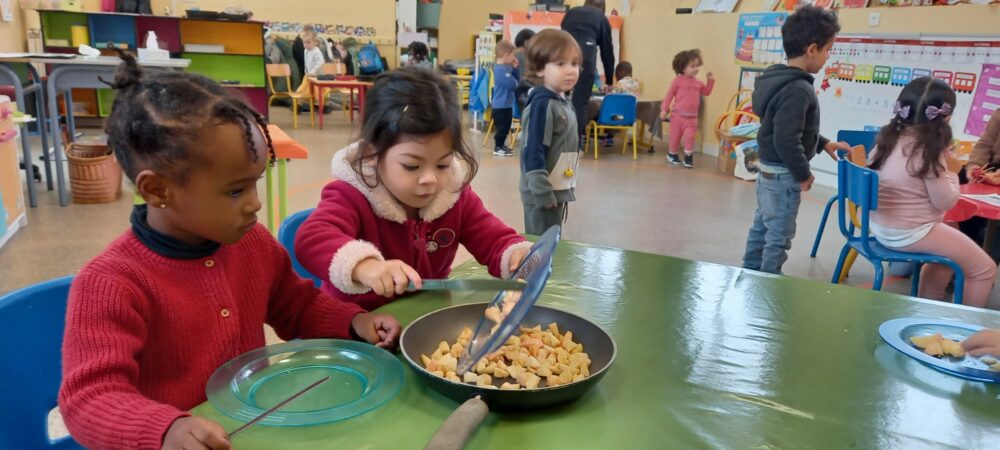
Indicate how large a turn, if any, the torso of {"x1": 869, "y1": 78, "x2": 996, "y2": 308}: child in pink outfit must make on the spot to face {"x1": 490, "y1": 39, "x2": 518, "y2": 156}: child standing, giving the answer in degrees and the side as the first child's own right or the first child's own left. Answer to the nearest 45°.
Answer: approximately 90° to the first child's own left

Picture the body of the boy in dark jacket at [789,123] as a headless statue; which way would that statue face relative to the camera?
to the viewer's right

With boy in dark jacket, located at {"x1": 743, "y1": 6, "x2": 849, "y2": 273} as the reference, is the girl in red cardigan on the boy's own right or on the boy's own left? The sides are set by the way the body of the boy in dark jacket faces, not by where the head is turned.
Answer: on the boy's own right

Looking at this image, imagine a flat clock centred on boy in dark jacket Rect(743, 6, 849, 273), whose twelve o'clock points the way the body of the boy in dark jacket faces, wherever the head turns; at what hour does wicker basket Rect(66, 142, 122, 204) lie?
The wicker basket is roughly at 6 o'clock from the boy in dark jacket.

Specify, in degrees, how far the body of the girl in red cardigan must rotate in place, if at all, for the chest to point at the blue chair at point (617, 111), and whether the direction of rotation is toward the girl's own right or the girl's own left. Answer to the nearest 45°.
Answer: approximately 90° to the girl's own left

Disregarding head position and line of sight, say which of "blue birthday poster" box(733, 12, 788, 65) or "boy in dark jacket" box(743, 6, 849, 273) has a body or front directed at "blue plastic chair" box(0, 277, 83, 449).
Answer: the blue birthday poster

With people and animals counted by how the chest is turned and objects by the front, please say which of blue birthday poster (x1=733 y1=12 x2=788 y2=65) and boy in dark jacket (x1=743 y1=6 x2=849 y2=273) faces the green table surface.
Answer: the blue birthday poster
